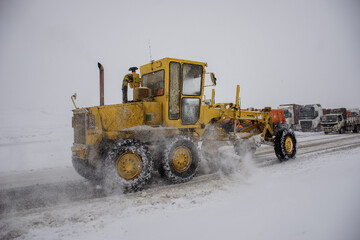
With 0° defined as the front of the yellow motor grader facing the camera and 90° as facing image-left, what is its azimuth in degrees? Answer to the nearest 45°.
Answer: approximately 225°

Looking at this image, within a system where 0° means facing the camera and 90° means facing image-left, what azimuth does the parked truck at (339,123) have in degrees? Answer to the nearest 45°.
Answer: approximately 45°

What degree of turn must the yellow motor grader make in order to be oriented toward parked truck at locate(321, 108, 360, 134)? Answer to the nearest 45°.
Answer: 0° — it already faces it

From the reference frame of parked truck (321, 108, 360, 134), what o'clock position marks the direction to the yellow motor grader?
The yellow motor grader is roughly at 11 o'clock from the parked truck.

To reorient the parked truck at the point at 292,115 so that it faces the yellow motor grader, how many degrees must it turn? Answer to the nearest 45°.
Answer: approximately 45° to its left

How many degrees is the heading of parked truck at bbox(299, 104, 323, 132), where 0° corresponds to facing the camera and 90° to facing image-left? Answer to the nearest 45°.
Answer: approximately 45°

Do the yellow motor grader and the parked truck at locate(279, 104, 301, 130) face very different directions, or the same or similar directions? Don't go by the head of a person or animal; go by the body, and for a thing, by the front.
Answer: very different directions

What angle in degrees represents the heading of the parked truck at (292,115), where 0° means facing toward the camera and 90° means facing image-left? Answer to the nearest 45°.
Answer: approximately 45°
